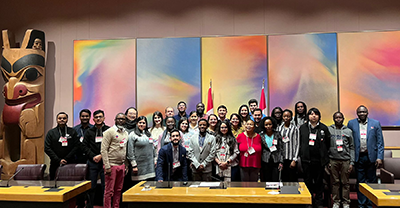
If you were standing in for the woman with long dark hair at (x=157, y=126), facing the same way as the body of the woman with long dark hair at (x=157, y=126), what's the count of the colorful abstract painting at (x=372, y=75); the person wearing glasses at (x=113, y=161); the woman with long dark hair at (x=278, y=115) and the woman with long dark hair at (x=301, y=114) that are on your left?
3

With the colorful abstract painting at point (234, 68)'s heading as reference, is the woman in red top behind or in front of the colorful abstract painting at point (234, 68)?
in front

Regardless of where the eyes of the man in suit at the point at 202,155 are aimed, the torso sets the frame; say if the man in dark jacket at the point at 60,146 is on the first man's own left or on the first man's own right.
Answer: on the first man's own right

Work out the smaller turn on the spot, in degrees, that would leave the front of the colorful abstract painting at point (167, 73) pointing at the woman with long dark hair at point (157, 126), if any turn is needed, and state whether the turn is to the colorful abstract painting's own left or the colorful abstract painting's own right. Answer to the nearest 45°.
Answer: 0° — it already faces them

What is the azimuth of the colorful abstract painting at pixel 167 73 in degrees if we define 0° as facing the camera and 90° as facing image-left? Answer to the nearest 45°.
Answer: approximately 0°

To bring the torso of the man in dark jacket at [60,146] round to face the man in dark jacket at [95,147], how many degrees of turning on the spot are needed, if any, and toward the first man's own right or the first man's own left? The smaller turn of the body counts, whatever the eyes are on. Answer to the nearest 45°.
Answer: approximately 45° to the first man's own left

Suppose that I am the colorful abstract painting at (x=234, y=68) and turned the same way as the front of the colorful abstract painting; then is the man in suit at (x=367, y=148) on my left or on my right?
on my left

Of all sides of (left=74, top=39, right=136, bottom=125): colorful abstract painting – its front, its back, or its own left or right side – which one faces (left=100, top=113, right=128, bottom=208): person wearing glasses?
front

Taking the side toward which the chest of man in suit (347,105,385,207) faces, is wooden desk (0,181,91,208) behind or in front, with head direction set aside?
in front

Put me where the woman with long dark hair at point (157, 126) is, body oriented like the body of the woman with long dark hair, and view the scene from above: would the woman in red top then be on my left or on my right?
on my left
